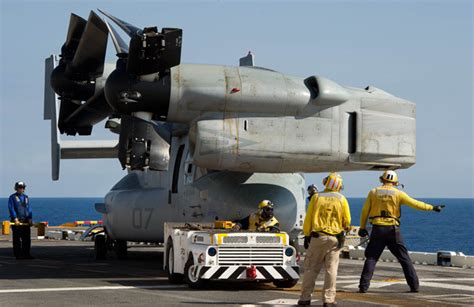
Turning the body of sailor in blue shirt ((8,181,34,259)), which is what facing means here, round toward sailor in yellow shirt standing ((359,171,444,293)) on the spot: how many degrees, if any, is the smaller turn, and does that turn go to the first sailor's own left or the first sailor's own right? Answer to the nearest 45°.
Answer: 0° — they already face them

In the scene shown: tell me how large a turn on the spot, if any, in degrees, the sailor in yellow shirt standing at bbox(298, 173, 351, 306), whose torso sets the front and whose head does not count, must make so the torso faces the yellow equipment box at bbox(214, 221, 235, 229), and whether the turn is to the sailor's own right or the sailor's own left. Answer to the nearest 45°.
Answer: approximately 45° to the sailor's own left

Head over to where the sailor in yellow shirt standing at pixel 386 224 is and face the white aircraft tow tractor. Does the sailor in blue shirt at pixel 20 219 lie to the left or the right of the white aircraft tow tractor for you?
right

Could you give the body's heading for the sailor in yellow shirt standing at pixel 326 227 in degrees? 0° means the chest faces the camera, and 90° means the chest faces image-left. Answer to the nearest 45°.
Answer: approximately 180°

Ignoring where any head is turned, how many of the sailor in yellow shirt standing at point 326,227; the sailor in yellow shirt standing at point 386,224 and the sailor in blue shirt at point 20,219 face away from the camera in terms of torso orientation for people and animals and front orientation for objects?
2

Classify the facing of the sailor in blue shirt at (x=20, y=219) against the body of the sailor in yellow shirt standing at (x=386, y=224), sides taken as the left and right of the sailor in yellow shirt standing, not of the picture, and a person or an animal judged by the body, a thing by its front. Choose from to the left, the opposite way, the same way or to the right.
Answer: the opposite way

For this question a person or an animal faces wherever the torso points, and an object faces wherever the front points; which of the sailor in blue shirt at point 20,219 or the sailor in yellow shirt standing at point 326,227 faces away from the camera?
the sailor in yellow shirt standing

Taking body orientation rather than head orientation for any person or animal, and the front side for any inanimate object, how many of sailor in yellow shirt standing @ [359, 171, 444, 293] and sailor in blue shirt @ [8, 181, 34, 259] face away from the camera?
1

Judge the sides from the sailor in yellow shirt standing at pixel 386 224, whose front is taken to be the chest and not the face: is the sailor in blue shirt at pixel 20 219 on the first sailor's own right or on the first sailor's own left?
on the first sailor's own left
